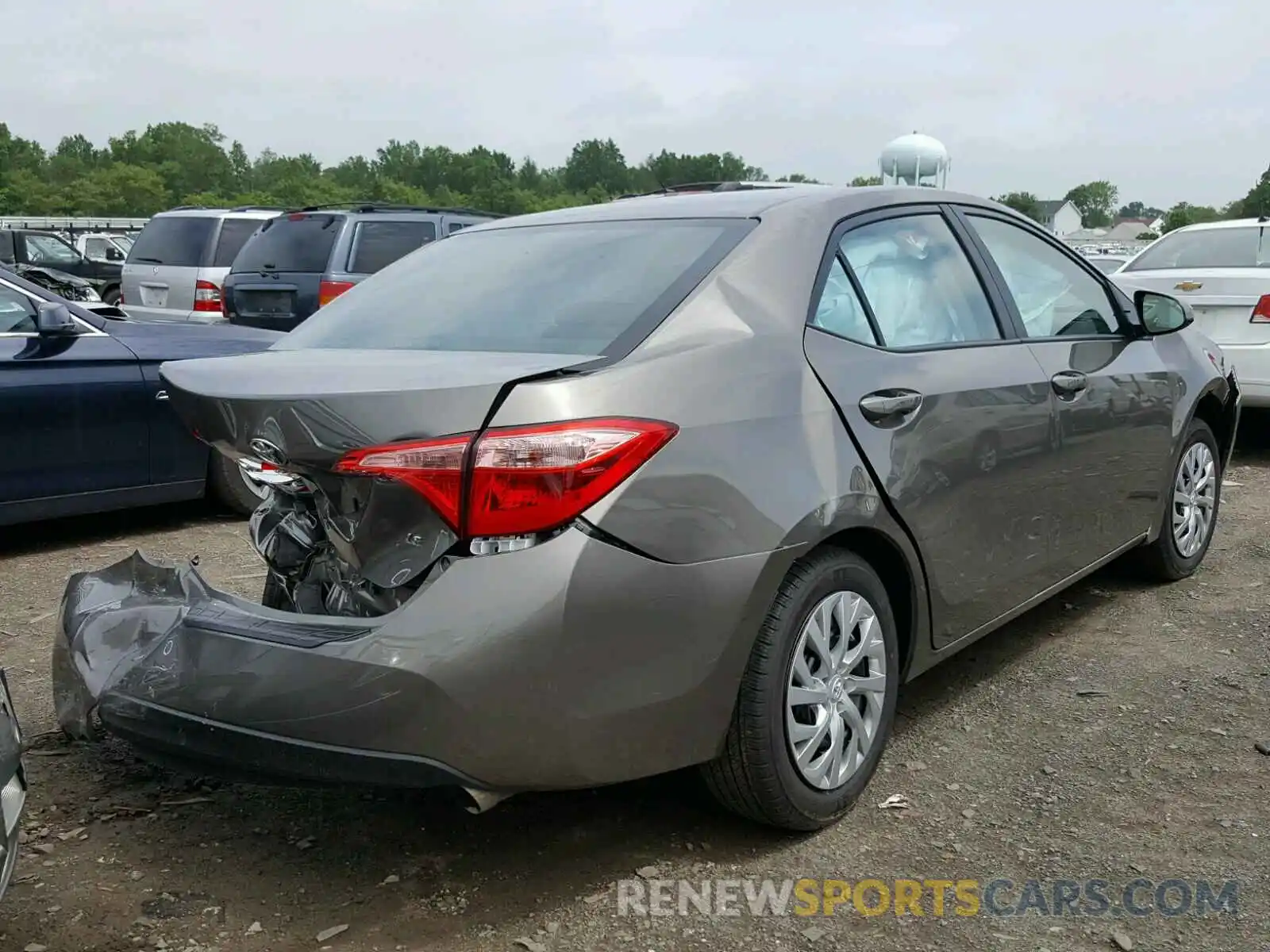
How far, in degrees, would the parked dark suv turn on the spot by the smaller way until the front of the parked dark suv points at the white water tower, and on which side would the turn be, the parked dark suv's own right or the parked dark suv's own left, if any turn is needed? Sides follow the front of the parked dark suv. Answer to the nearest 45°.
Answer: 0° — it already faces it

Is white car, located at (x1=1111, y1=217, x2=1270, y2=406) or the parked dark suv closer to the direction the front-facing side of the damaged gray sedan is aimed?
the white car

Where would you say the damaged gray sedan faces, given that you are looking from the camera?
facing away from the viewer and to the right of the viewer

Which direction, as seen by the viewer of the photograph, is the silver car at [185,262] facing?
facing away from the viewer and to the right of the viewer

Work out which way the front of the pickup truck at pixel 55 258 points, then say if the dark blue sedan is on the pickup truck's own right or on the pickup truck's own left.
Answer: on the pickup truck's own right

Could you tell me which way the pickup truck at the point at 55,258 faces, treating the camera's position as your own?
facing to the right of the viewer

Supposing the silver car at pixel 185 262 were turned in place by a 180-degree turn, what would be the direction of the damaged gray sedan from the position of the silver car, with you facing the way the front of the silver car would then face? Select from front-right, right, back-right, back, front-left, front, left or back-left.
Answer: front-left

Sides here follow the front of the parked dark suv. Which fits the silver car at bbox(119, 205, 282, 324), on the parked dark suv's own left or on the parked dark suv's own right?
on the parked dark suv's own left

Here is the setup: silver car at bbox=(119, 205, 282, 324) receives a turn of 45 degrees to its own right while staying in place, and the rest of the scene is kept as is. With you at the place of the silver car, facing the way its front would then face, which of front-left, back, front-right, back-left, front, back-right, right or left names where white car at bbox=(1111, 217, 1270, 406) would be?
front-right

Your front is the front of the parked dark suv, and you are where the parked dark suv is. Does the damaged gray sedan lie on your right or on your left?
on your right

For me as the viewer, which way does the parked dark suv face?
facing away from the viewer and to the right of the viewer
